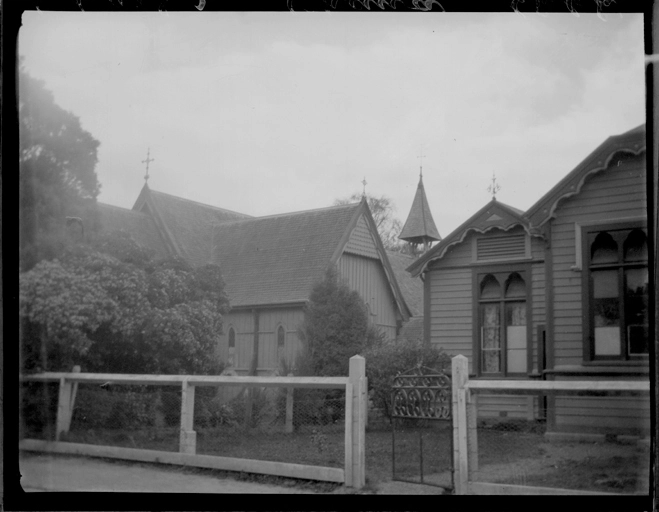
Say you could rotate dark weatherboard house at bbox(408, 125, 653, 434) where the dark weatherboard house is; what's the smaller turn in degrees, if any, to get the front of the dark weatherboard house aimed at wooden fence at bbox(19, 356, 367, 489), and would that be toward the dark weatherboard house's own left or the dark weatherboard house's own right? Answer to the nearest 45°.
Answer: approximately 90° to the dark weatherboard house's own right

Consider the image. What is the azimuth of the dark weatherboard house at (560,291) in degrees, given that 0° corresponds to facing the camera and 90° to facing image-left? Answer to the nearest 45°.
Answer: approximately 0°

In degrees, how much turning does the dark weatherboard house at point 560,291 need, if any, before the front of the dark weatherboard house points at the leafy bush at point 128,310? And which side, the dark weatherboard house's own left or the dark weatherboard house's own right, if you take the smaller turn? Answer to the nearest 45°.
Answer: approximately 90° to the dark weatherboard house's own right

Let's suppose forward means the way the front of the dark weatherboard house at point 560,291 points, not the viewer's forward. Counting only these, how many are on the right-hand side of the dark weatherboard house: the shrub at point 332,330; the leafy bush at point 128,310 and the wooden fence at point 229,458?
3

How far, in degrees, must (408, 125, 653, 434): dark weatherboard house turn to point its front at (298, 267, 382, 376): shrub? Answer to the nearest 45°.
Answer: approximately 90° to its right

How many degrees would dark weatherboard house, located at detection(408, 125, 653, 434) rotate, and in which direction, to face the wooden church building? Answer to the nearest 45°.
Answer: approximately 90° to its right
